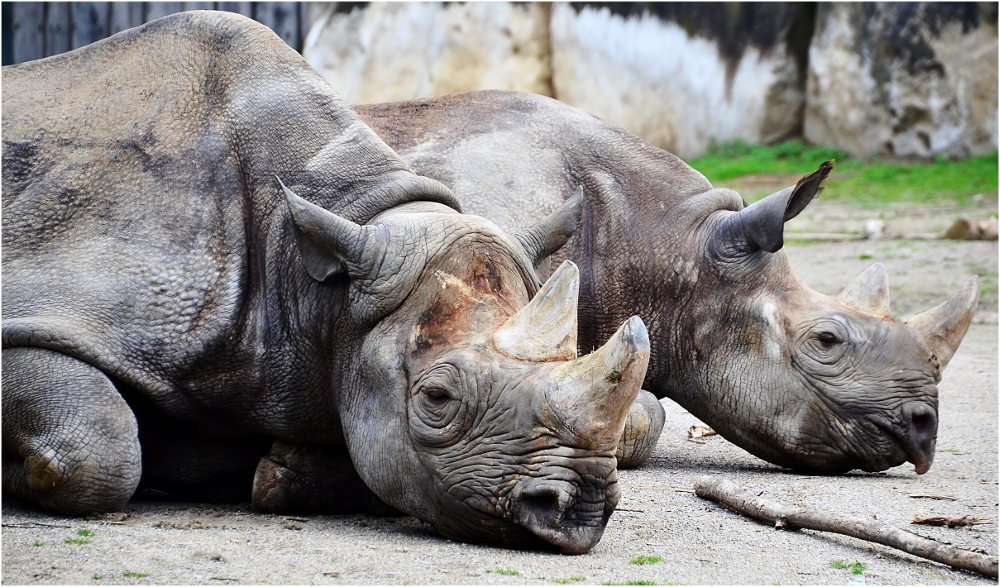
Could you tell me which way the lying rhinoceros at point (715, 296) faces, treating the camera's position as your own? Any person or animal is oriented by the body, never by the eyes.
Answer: facing to the right of the viewer

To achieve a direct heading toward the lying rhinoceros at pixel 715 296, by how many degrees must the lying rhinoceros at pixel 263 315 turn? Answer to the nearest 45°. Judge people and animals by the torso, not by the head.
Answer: approximately 90° to its left

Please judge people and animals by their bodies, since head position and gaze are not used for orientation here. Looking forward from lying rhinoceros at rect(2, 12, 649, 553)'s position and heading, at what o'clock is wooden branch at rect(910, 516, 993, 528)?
The wooden branch is roughly at 11 o'clock from the lying rhinoceros.

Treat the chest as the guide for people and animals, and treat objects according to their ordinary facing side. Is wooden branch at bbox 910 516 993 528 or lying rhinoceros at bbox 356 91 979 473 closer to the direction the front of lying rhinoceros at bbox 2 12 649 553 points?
the wooden branch

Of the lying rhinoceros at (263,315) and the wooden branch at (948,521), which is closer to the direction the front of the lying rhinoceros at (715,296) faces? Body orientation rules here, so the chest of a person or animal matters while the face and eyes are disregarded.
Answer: the wooden branch
